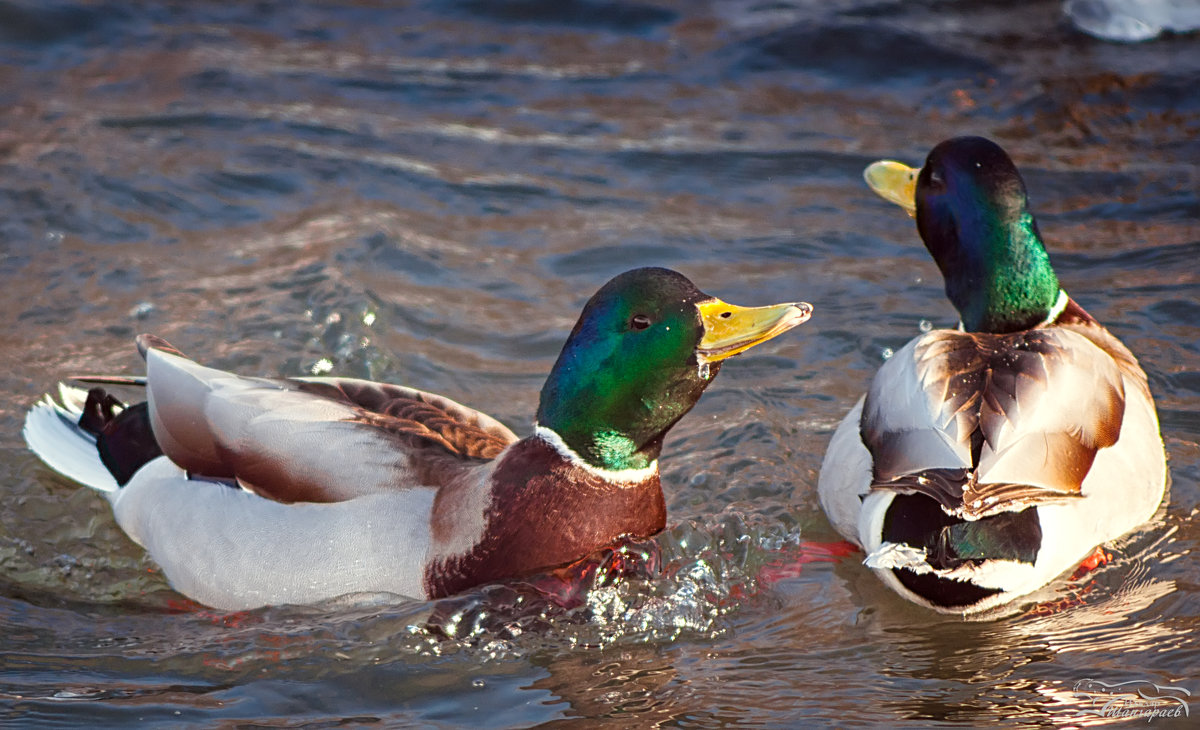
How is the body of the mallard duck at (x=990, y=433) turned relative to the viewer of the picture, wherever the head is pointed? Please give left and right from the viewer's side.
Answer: facing away from the viewer

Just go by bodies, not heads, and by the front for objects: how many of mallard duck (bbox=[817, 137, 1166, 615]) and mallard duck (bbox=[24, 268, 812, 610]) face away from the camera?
1

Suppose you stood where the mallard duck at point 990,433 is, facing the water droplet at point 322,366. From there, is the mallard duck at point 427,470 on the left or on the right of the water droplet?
left

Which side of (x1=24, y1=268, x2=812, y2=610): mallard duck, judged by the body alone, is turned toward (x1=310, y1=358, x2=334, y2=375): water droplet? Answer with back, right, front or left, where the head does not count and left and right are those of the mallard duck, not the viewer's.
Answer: left

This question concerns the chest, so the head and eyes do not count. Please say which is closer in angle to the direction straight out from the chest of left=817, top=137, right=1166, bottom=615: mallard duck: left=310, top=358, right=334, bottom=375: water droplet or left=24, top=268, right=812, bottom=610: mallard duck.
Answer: the water droplet

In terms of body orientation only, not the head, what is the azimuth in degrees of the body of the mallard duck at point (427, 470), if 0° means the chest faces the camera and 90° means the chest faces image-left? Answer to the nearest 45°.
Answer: approximately 270°

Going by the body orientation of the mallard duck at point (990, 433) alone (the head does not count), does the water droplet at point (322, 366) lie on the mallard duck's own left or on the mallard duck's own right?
on the mallard duck's own left

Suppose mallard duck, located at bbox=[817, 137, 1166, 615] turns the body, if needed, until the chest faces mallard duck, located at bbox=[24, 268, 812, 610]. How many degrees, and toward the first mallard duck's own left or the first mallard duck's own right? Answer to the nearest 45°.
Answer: approximately 90° to the first mallard duck's own left

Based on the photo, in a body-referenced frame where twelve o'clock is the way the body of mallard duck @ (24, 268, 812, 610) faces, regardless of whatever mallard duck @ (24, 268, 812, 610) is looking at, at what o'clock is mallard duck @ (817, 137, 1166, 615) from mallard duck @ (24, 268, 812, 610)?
mallard duck @ (817, 137, 1166, 615) is roughly at 12 o'clock from mallard duck @ (24, 268, 812, 610).

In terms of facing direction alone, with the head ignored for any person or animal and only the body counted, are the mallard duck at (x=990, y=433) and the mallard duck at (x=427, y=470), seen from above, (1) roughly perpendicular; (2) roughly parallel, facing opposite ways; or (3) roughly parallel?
roughly perpendicular

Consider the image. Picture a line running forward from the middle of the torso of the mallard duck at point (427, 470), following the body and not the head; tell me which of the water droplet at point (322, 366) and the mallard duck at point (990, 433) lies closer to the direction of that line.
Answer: the mallard duck
